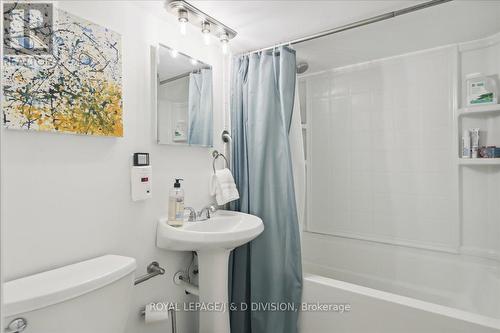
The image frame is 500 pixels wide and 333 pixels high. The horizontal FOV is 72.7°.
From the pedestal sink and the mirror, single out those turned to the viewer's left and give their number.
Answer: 0

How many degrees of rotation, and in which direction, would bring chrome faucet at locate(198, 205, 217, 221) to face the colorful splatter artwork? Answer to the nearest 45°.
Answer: approximately 90° to its right

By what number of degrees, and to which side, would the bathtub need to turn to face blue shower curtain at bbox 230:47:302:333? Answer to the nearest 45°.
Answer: approximately 45° to its right

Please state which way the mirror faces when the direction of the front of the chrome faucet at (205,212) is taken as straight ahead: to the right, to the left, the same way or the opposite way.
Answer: the same way

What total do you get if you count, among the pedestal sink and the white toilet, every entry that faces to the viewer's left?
0

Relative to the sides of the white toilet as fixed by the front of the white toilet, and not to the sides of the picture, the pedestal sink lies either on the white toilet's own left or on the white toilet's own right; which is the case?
on the white toilet's own left

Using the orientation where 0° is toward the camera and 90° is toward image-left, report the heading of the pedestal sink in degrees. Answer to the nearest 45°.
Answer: approximately 315°

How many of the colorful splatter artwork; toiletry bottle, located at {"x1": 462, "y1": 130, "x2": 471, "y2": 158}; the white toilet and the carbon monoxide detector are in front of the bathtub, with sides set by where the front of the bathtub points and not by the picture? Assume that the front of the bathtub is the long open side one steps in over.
3

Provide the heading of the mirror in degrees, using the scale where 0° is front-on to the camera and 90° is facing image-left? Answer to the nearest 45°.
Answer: approximately 315°

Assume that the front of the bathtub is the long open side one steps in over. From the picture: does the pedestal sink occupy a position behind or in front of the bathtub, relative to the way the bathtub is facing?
in front

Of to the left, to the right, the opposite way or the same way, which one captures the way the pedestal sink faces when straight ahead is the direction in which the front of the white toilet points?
the same way
